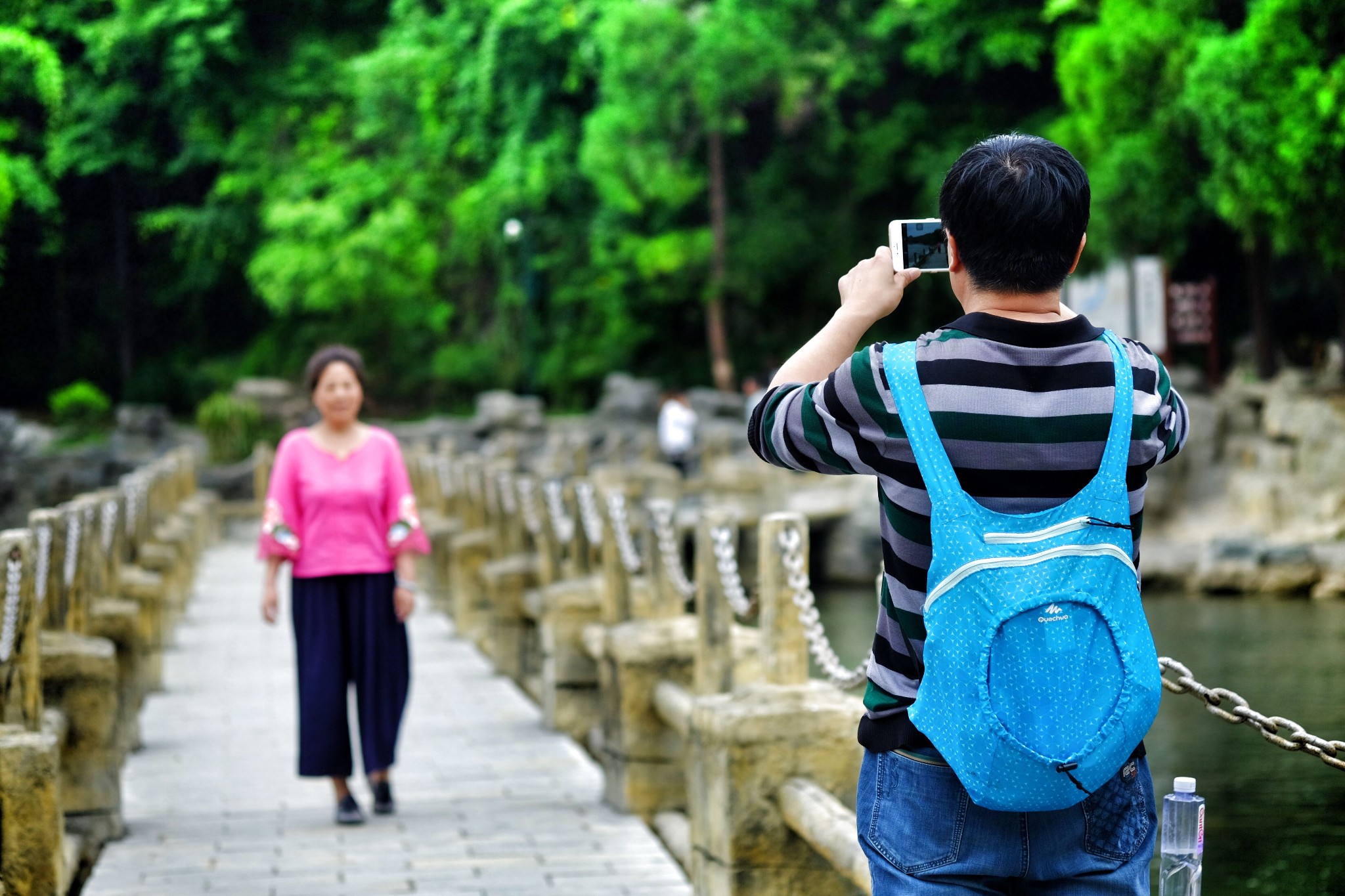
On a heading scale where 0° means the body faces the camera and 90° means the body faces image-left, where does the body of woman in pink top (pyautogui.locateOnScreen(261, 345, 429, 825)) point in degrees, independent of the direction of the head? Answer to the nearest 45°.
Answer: approximately 0°

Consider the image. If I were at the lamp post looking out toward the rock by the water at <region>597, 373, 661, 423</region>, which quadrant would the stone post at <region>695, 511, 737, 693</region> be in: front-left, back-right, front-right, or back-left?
front-right

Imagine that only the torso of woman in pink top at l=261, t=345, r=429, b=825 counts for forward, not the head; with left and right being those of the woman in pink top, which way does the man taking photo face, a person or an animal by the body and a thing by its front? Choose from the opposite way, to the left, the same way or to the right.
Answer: the opposite way

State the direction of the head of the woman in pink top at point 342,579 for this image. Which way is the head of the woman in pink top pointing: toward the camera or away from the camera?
toward the camera

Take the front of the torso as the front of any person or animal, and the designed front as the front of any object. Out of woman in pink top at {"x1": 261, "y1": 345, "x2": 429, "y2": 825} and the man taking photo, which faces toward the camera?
the woman in pink top

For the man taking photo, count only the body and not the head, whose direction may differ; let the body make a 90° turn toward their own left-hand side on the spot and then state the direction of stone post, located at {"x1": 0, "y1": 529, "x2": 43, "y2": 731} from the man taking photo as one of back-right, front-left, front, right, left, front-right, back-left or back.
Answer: front-right

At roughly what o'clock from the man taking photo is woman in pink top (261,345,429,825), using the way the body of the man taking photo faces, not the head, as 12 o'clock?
The woman in pink top is roughly at 11 o'clock from the man taking photo.

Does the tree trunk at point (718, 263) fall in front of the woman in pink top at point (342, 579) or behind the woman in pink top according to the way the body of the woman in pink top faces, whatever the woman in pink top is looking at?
behind

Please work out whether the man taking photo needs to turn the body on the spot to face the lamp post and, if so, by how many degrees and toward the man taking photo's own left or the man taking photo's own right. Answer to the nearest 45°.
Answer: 0° — they already face it

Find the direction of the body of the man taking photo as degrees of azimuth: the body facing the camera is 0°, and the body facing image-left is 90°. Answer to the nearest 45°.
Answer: approximately 180°

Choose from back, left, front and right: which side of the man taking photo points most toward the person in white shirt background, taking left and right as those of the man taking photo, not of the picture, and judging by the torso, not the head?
front

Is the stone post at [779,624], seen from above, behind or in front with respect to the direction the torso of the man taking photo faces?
in front

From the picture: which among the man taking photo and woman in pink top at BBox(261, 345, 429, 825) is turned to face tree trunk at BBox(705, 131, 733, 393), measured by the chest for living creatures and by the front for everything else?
the man taking photo

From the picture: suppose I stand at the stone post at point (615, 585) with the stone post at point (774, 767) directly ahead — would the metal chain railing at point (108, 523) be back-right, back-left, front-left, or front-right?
back-right

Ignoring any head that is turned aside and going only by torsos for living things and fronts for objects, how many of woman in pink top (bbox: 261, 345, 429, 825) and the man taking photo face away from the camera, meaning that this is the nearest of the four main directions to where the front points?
1

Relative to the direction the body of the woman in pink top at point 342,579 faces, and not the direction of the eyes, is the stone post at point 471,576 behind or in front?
behind

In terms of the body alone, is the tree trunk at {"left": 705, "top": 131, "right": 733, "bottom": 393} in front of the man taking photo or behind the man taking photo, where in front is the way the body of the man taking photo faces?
in front

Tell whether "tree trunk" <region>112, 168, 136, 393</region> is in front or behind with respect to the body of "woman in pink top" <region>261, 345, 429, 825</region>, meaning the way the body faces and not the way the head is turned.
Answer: behind
